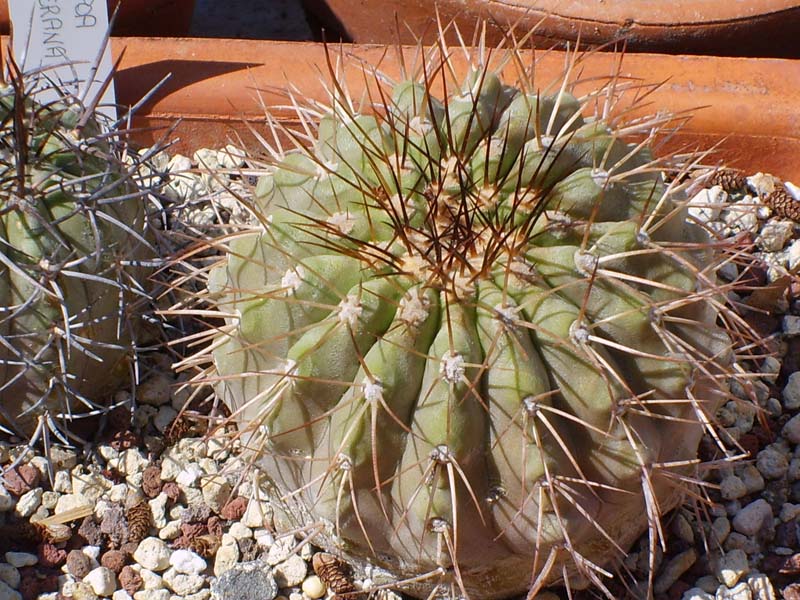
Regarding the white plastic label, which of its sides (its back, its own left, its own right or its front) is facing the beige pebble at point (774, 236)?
left

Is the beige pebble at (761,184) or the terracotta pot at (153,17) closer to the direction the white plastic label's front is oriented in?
the beige pebble

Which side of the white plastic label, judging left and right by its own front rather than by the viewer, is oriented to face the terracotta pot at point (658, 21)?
left

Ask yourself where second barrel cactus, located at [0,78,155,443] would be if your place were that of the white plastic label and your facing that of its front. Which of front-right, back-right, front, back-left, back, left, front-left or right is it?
front

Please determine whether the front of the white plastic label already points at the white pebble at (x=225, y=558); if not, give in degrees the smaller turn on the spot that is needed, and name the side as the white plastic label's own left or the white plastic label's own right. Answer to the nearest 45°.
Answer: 0° — it already faces it

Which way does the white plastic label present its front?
toward the camera
